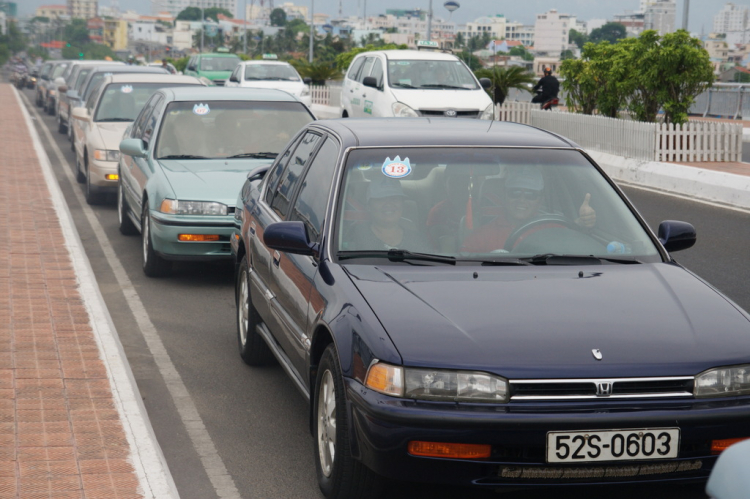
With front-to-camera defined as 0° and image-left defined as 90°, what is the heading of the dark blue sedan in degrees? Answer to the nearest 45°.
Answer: approximately 315°

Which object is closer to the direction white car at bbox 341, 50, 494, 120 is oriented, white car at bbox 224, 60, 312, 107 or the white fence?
the white fence

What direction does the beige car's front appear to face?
toward the camera

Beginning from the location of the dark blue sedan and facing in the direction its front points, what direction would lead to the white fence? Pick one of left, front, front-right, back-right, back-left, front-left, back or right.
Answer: back-left

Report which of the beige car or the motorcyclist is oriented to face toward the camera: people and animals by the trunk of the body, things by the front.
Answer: the beige car

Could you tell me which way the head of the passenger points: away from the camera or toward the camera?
toward the camera

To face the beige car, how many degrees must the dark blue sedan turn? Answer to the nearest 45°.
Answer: approximately 180°

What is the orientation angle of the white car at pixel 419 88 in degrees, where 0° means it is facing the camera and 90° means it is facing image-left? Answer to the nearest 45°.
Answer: approximately 315°

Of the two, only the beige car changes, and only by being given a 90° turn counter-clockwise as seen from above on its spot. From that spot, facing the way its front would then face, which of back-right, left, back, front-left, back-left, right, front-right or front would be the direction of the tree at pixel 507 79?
front-left

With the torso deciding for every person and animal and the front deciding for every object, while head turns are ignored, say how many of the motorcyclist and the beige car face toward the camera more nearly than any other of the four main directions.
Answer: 1
